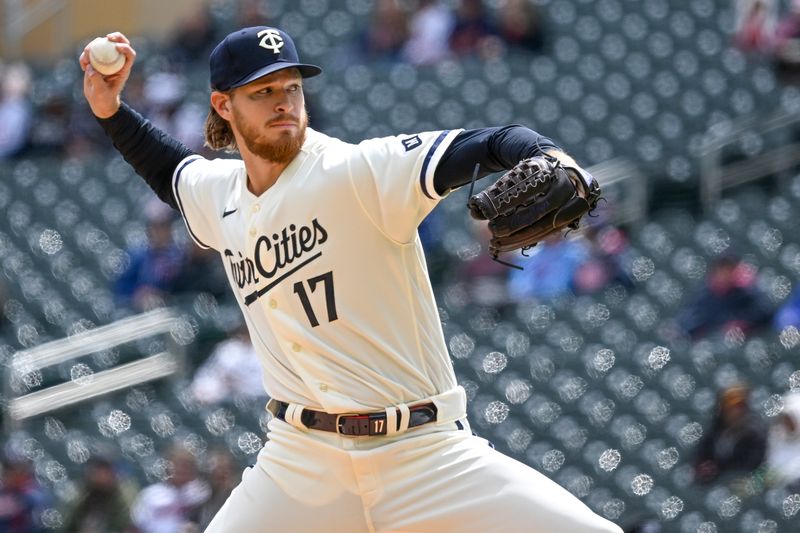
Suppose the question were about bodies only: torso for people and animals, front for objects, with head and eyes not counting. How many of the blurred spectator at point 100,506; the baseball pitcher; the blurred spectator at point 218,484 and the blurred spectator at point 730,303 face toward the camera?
4

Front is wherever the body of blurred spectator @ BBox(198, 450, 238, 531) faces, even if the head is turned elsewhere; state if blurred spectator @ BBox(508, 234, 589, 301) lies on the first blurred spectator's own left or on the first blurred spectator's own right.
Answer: on the first blurred spectator's own left

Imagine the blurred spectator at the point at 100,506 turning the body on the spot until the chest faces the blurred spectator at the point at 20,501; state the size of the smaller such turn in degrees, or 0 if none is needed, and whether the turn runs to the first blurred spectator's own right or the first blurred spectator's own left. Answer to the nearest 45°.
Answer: approximately 135° to the first blurred spectator's own right

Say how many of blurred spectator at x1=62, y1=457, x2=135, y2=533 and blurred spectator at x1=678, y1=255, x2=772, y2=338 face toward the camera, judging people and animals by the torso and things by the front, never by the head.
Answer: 2

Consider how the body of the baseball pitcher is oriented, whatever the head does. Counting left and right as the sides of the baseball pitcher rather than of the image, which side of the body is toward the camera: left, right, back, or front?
front

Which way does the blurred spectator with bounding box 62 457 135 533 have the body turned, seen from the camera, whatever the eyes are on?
toward the camera

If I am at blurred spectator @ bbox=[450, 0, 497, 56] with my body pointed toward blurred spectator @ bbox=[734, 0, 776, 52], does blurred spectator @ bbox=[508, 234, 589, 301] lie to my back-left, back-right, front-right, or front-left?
front-right

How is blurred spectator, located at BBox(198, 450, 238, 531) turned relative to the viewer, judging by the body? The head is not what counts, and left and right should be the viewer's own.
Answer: facing the viewer

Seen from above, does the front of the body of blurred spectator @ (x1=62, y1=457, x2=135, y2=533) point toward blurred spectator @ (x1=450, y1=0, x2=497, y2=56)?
no

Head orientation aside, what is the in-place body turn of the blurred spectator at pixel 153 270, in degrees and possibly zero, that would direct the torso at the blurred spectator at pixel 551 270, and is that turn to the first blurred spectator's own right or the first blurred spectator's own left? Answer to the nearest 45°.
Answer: approximately 45° to the first blurred spectator's own left

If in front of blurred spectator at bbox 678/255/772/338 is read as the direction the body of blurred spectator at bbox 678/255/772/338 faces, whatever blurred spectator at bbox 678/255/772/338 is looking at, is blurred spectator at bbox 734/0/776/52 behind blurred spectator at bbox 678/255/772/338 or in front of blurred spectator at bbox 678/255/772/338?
behind

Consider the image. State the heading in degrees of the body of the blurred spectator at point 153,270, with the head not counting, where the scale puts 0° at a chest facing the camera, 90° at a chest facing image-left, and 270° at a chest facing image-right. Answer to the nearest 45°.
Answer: approximately 0°

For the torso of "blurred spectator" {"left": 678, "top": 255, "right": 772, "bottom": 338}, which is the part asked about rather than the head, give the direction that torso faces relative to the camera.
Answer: toward the camera

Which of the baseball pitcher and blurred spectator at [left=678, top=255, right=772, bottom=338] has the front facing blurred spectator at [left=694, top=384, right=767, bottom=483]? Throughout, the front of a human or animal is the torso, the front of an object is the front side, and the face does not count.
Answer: blurred spectator at [left=678, top=255, right=772, bottom=338]

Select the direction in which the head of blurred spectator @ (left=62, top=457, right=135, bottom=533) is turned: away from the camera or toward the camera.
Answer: toward the camera
